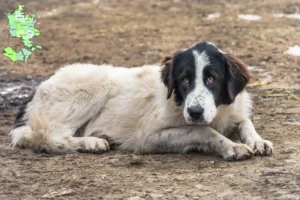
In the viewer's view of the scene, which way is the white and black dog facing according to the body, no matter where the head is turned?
to the viewer's right
